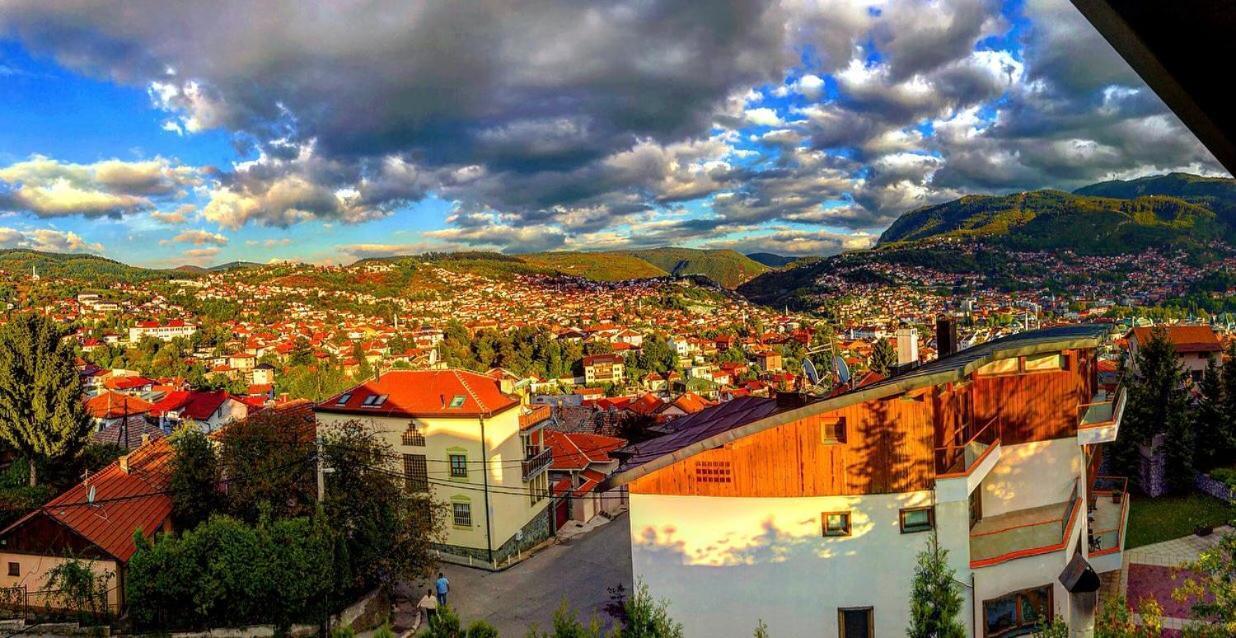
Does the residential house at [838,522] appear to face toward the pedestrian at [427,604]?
no

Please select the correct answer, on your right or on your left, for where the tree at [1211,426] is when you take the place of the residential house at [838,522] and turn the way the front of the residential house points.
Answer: on your left

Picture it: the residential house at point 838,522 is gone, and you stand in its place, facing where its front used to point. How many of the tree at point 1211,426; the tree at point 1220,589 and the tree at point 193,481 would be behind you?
1

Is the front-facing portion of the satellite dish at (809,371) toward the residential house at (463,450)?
no

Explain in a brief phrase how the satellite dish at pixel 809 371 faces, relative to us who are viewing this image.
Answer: facing the viewer and to the left of the viewer

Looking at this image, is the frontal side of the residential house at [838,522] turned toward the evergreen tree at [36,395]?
no
